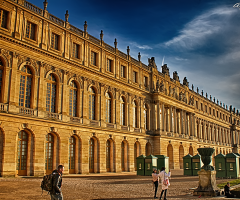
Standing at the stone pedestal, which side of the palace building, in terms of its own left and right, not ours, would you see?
front

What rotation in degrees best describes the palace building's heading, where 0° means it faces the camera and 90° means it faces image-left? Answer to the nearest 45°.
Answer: approximately 315°
